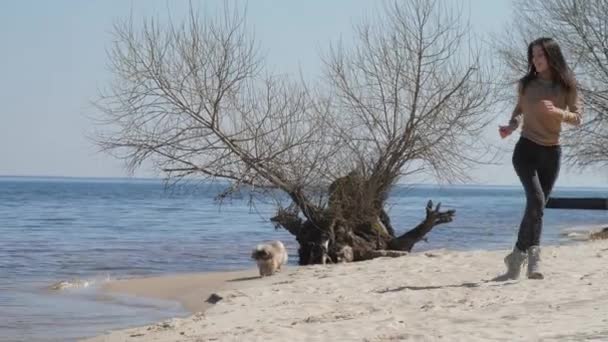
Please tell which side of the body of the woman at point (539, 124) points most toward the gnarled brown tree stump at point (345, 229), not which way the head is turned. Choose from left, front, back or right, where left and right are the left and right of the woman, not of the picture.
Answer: right

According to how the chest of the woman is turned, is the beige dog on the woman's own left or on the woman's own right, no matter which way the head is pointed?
on the woman's own right

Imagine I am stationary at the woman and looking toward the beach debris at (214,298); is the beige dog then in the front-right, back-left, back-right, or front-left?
front-right

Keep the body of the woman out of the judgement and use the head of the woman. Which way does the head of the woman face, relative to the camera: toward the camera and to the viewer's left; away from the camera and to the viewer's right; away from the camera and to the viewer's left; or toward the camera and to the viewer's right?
toward the camera and to the viewer's left

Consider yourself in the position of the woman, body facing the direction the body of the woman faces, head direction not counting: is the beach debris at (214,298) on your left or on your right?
on your right
